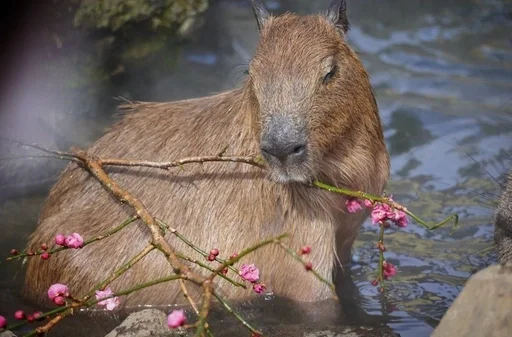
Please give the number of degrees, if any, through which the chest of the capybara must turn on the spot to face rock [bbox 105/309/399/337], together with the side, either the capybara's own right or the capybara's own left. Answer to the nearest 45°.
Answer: approximately 45° to the capybara's own right

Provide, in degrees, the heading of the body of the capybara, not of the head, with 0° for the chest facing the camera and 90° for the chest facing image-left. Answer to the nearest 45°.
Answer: approximately 315°

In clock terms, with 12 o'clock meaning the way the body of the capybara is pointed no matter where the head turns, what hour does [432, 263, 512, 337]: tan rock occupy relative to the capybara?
The tan rock is roughly at 1 o'clock from the capybara.

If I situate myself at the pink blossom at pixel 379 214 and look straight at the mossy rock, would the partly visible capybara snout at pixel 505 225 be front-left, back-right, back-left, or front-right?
back-right

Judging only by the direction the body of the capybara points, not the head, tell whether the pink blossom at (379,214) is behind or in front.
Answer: in front

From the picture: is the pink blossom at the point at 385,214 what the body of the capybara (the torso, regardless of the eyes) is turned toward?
yes

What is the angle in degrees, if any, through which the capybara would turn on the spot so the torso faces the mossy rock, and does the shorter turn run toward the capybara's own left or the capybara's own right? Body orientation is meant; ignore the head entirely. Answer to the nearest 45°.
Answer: approximately 135° to the capybara's own left

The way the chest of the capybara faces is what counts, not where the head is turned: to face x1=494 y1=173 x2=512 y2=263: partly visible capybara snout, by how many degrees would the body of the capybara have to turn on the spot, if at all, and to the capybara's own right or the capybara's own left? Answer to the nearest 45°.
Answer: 0° — it already faces it

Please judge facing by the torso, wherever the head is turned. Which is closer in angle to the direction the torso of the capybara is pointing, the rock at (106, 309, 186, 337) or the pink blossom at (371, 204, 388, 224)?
the pink blossom

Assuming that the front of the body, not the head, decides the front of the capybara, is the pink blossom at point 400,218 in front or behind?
in front

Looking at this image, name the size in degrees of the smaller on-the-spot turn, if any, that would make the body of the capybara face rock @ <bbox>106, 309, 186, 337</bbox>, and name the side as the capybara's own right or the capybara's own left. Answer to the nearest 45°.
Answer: approximately 90° to the capybara's own right
